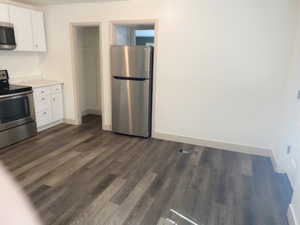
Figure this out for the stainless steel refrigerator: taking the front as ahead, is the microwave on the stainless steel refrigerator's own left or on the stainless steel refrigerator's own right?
on the stainless steel refrigerator's own right

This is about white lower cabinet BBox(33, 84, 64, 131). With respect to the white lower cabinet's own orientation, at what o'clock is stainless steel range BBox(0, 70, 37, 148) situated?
The stainless steel range is roughly at 3 o'clock from the white lower cabinet.

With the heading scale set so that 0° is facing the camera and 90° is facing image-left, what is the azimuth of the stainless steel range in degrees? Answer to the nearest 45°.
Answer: approximately 315°

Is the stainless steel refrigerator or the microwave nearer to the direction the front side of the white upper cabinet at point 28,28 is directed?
the stainless steel refrigerator

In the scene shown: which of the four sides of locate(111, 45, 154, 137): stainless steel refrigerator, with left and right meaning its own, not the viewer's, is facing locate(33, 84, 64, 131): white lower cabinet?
right

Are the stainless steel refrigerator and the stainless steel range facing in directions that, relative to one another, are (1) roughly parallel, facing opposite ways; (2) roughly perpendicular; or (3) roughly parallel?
roughly perpendicular

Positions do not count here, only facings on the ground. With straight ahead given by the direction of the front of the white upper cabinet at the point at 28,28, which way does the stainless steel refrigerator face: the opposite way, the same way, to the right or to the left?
to the right

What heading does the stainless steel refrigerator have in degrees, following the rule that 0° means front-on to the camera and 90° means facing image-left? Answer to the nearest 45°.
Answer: approximately 0°

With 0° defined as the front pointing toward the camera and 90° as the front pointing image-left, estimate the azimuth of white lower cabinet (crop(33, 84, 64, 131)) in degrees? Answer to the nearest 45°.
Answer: approximately 315°

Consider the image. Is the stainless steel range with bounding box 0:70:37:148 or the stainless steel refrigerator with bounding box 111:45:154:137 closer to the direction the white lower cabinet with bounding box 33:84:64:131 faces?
the stainless steel refrigerator
